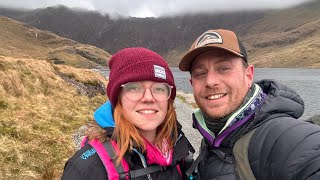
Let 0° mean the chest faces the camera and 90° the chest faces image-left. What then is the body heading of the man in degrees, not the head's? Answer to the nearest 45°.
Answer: approximately 45°

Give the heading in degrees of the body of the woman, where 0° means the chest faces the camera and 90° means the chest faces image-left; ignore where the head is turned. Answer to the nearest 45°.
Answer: approximately 315°
